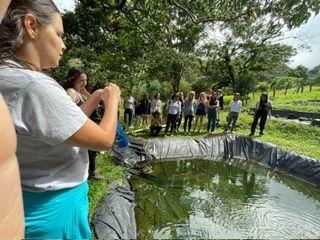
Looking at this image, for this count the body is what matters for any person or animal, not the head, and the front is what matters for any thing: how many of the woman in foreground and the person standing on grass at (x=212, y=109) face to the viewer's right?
1

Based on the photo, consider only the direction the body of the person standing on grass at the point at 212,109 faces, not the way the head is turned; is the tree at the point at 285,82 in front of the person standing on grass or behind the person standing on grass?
behind

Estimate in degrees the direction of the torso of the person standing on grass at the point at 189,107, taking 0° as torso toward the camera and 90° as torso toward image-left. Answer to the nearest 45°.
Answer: approximately 0°

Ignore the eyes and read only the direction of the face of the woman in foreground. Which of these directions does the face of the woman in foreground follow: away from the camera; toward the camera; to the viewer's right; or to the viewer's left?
to the viewer's right

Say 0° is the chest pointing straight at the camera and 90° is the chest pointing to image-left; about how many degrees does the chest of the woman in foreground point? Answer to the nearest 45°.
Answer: approximately 270°

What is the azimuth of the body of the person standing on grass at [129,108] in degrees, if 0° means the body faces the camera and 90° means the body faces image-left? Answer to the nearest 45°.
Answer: approximately 0°
